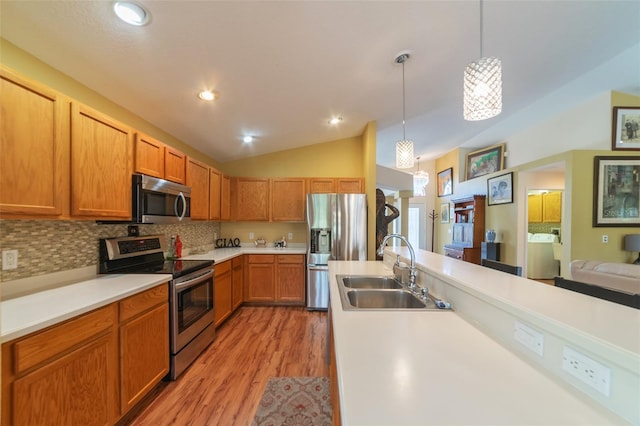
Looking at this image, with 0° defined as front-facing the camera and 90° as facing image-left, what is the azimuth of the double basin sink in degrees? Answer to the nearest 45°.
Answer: approximately 90°

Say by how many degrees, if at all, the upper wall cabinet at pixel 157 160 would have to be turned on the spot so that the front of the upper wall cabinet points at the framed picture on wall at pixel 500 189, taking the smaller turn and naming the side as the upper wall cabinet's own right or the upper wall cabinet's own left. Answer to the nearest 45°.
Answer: approximately 45° to the upper wall cabinet's own left

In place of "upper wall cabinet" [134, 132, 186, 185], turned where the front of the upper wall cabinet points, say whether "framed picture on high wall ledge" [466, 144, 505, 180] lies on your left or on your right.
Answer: on your left

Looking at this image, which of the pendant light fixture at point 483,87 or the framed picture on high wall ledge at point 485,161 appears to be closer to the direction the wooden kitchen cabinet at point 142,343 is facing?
the pendant light fixture

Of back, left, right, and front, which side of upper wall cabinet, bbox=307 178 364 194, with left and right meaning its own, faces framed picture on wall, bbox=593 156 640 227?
left

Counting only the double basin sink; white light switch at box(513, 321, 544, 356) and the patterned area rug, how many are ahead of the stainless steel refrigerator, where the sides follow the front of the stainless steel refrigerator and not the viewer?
3

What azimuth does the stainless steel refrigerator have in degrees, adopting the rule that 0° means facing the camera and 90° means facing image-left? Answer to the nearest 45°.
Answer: approximately 0°

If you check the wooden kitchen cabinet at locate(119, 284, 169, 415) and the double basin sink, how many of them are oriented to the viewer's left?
1
